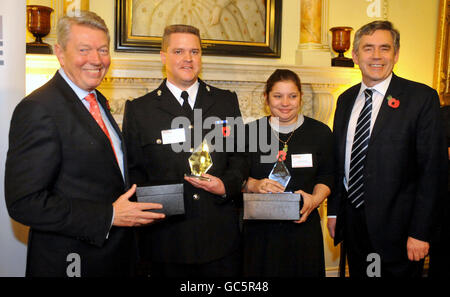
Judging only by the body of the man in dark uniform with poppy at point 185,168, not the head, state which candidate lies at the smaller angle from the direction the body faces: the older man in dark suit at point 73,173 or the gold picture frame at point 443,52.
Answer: the older man in dark suit

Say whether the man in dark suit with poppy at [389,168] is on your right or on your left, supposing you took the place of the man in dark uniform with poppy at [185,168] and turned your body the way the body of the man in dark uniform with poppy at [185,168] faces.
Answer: on your left

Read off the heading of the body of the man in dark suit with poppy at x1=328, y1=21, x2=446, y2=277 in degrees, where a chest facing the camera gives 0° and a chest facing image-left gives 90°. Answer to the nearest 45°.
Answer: approximately 45°

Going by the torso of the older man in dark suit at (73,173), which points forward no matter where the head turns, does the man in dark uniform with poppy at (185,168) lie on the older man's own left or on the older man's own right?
on the older man's own left

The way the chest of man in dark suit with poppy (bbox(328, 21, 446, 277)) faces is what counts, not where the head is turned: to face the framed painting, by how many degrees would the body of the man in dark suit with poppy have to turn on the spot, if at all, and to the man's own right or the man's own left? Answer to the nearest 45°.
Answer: approximately 90° to the man's own right

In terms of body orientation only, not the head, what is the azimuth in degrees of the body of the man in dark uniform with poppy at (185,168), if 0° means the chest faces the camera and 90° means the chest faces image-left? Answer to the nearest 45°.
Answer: approximately 0°

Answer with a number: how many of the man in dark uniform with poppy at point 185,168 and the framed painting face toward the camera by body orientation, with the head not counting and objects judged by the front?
2

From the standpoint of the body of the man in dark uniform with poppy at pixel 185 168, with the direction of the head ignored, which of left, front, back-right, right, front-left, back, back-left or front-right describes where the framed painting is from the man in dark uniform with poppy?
back
